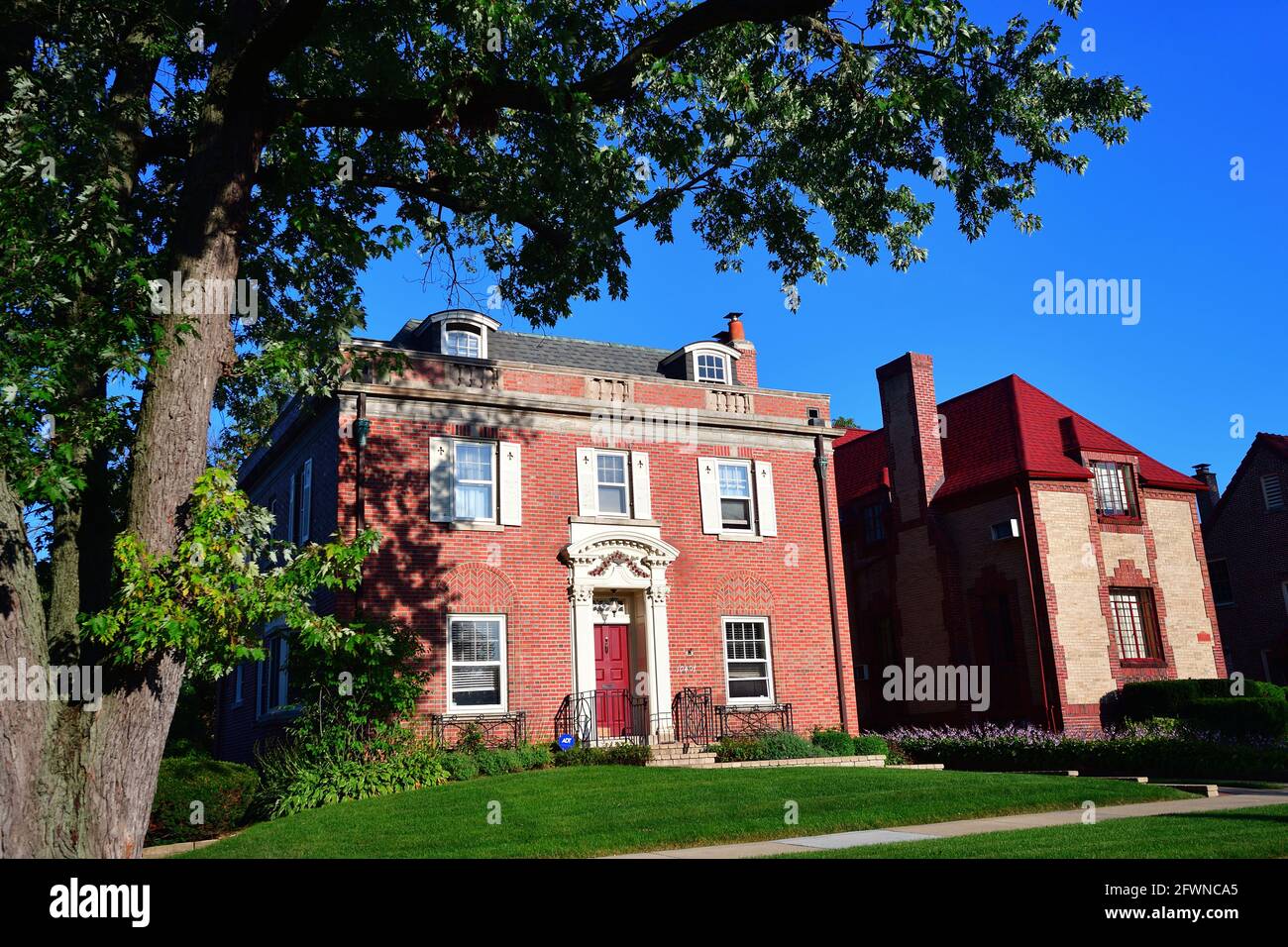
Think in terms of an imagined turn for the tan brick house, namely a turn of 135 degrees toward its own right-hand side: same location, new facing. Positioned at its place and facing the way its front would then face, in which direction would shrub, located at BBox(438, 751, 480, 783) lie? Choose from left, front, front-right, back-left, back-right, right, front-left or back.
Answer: front-left

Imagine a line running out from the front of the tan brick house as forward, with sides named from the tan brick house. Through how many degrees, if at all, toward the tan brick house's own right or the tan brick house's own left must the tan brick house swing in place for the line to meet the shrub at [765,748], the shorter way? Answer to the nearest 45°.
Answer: approximately 90° to the tan brick house's own right

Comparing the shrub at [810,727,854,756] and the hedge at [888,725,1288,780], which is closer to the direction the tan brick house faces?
the hedge

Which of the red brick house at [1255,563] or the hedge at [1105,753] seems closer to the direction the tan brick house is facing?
the hedge

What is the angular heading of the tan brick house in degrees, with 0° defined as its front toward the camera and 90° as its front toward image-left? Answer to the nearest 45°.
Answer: approximately 315°

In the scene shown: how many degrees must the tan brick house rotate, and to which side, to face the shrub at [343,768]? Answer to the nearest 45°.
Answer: approximately 90° to its right

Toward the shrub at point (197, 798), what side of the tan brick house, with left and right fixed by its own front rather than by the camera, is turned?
right

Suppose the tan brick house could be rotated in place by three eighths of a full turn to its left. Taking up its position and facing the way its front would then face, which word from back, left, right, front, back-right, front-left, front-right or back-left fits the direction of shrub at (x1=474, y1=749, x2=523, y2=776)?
back-left

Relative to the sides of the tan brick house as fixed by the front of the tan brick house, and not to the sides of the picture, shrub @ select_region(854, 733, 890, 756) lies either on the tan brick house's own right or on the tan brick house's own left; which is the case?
on the tan brick house's own right

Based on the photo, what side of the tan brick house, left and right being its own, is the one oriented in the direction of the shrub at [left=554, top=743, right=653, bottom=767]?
right

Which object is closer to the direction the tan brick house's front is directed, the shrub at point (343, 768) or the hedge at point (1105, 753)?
the hedge
